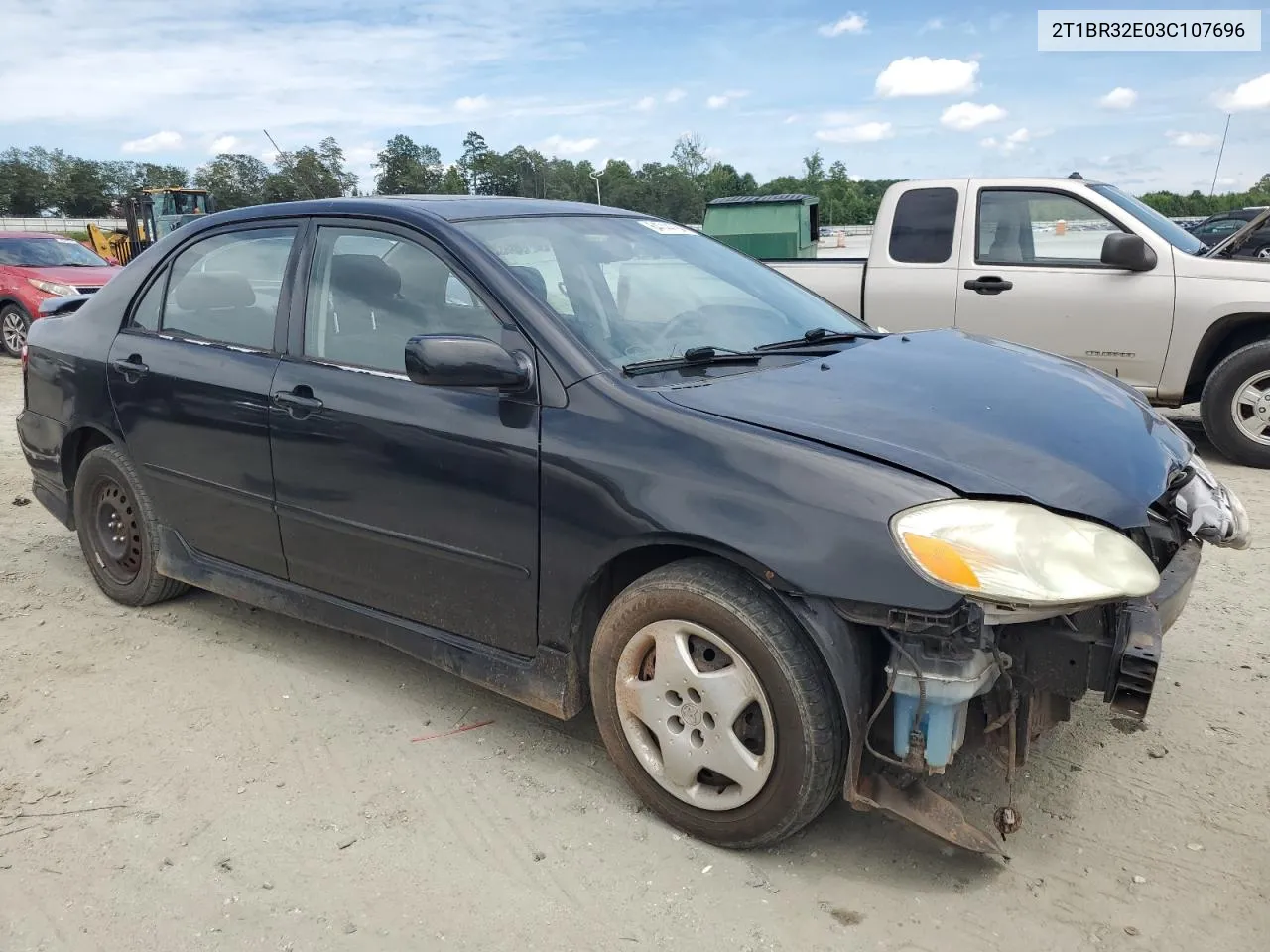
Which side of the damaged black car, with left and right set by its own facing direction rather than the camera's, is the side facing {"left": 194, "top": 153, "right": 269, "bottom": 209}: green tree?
back

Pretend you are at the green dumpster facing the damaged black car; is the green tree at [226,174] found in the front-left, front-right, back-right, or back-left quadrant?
back-right

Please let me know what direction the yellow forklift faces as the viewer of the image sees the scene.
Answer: facing the viewer and to the left of the viewer

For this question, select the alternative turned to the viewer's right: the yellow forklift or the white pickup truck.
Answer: the white pickup truck

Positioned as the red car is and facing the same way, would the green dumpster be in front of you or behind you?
in front

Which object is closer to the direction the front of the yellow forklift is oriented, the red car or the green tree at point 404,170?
the red car

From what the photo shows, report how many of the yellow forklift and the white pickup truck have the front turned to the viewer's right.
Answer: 1

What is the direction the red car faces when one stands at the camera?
facing the viewer and to the right of the viewer

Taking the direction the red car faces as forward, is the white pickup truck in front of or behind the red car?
in front

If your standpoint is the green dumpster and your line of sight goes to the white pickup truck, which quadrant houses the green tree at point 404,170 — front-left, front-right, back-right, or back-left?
back-right

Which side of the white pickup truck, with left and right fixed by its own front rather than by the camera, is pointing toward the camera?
right
